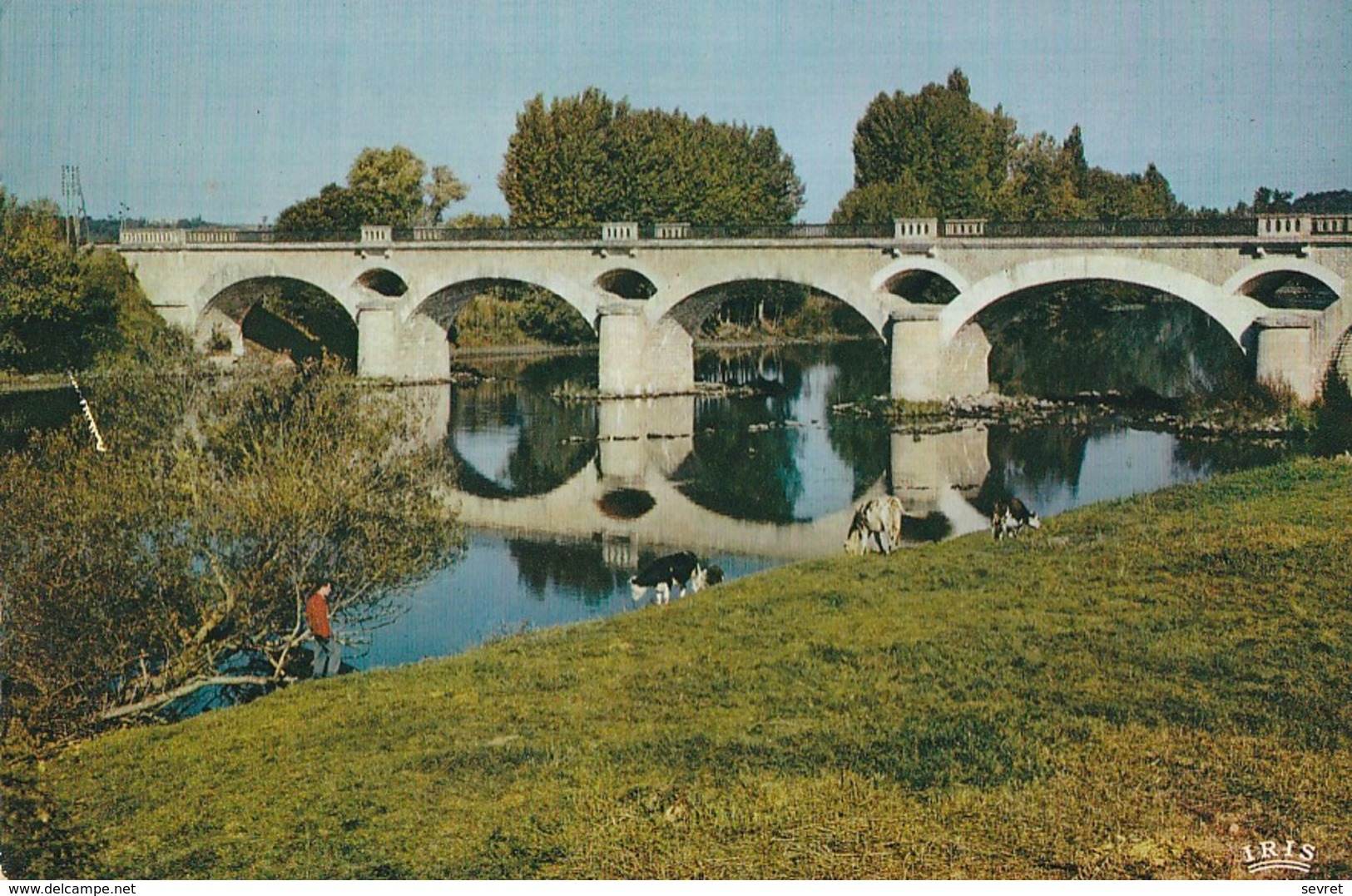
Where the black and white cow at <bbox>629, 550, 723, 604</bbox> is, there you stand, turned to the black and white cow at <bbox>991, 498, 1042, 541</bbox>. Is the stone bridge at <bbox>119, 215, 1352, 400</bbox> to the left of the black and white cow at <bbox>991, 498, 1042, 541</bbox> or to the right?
left

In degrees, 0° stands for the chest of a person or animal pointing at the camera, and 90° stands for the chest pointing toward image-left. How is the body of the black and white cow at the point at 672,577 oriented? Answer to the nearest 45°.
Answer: approximately 270°

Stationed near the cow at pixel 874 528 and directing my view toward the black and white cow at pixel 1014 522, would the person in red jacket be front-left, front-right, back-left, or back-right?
back-right

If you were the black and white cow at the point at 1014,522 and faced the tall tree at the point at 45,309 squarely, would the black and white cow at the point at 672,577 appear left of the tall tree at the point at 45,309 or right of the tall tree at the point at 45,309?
left

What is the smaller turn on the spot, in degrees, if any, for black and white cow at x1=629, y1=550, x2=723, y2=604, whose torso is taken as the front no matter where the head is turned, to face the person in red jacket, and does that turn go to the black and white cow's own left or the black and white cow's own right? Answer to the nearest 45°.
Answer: approximately 135° to the black and white cow's own right
